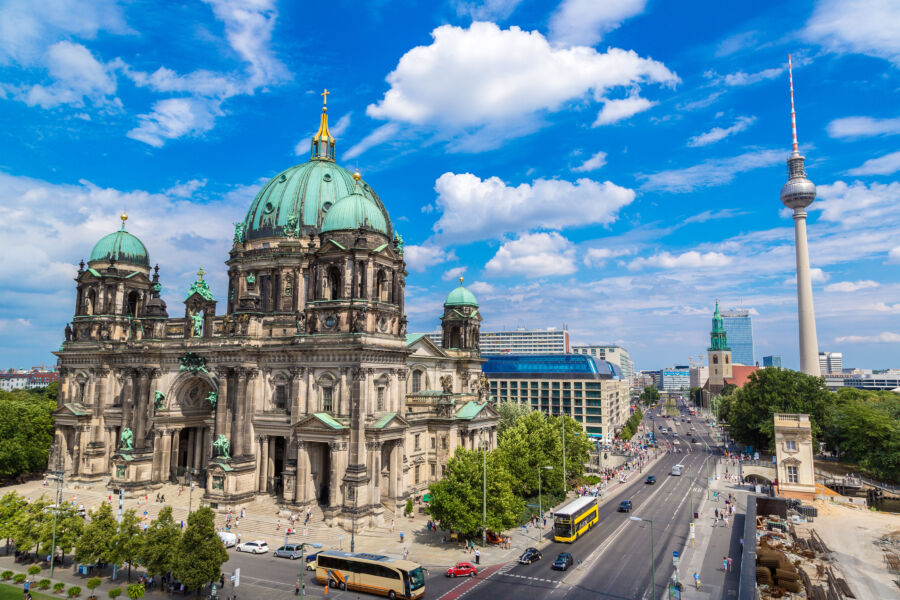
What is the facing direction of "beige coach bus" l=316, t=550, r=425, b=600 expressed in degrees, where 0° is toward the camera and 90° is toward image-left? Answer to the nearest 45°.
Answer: approximately 315°

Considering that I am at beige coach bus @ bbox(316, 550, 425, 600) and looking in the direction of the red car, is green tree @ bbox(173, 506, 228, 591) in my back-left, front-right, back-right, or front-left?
back-left

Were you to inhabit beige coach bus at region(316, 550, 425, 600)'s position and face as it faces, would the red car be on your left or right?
on your left

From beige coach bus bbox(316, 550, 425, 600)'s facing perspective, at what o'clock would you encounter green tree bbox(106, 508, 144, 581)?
The green tree is roughly at 5 o'clock from the beige coach bus.

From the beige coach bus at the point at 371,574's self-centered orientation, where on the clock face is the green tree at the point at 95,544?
The green tree is roughly at 5 o'clock from the beige coach bus.

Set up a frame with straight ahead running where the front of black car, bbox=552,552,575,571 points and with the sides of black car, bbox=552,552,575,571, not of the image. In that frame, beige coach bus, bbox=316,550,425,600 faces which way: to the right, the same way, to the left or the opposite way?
to the left

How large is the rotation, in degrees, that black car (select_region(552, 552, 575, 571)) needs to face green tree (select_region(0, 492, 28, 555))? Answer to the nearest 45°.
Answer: approximately 45° to its right

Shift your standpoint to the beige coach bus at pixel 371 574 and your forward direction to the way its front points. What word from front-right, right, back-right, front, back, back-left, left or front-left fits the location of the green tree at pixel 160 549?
back-right

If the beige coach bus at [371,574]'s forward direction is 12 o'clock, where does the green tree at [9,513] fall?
The green tree is roughly at 5 o'clock from the beige coach bus.
